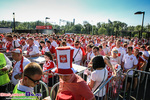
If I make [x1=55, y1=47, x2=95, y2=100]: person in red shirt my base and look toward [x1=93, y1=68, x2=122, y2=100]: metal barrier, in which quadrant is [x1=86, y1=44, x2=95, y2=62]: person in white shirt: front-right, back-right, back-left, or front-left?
front-left

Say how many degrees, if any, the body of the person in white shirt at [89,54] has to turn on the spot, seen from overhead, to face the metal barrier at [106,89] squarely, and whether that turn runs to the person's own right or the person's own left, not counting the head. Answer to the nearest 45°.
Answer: approximately 45° to the person's own left

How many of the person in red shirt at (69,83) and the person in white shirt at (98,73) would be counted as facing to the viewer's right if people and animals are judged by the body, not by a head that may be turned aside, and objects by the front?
0

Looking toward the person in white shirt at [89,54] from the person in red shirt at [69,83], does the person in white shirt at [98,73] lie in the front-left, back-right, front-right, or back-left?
front-right

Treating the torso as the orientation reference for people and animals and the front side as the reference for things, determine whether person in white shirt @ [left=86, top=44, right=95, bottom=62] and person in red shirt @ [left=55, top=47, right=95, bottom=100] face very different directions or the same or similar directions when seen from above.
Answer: same or similar directions

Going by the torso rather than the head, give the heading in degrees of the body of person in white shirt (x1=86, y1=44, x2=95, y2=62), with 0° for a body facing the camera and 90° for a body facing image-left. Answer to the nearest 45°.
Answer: approximately 45°

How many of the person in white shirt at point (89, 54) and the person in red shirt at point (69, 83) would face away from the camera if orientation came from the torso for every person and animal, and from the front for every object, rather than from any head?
0

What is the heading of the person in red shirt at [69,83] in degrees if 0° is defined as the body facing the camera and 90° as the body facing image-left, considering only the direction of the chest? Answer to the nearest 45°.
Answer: approximately 45°

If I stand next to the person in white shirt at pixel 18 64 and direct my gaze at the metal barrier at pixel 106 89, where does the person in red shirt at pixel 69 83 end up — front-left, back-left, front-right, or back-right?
front-right
